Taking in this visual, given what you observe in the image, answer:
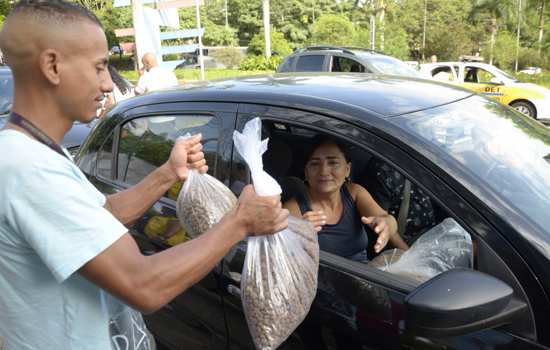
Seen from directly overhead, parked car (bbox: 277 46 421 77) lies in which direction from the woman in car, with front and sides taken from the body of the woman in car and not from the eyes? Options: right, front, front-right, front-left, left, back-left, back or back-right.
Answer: back

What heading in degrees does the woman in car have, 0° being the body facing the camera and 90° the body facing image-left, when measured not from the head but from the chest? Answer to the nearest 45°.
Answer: approximately 0°

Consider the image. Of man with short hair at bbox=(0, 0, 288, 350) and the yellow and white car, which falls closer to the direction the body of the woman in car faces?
the man with short hair

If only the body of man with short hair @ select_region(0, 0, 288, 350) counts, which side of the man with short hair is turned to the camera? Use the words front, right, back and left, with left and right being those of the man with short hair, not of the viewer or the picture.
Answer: right

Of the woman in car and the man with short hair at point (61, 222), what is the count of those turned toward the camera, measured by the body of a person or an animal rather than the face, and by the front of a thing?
1

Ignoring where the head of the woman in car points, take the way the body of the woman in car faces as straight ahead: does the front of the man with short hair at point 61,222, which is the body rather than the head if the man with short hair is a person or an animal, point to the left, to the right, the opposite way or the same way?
to the left

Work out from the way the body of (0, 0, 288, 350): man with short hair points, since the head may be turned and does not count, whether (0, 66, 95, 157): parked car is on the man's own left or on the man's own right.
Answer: on the man's own left

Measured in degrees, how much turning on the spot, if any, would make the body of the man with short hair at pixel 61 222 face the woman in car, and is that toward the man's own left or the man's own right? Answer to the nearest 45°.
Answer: approximately 45° to the man's own left

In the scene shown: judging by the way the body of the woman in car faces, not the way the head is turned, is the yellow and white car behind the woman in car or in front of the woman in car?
behind

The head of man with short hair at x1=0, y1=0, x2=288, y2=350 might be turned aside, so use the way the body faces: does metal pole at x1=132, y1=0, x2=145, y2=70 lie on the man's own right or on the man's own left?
on the man's own left

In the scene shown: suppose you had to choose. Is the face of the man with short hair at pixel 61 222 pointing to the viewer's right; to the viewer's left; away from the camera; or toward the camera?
to the viewer's right

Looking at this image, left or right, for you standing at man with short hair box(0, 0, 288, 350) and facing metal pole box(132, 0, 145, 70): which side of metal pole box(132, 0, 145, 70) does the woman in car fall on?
right
